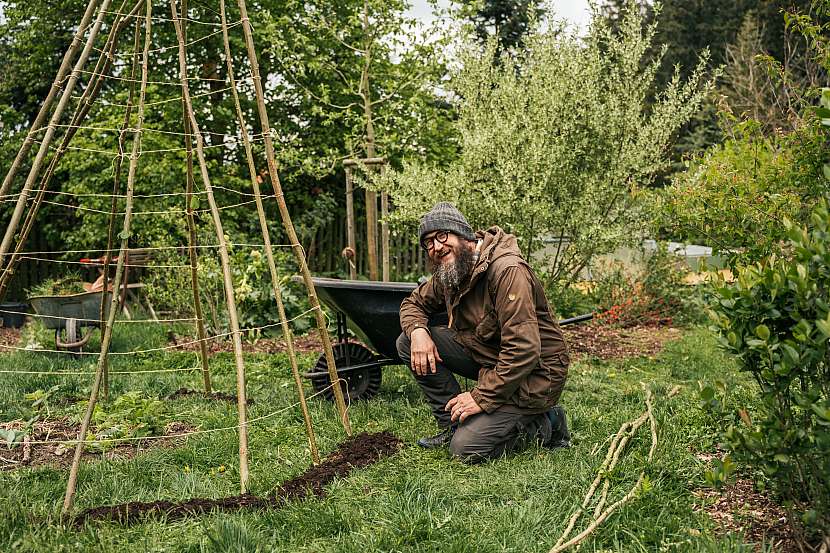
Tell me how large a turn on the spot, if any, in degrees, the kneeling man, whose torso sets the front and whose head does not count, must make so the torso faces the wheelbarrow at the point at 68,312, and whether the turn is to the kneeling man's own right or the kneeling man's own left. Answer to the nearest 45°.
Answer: approximately 90° to the kneeling man's own right

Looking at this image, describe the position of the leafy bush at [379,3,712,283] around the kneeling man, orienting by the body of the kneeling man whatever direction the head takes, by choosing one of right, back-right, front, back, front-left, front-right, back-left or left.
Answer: back-right

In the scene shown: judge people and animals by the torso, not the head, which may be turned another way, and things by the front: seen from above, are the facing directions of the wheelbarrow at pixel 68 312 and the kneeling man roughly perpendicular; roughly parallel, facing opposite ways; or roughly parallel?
roughly perpendicular

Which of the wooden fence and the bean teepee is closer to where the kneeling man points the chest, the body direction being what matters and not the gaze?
the bean teepee

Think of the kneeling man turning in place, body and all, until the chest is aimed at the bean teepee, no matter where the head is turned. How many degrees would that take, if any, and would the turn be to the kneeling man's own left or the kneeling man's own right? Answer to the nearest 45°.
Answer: approximately 45° to the kneeling man's own right

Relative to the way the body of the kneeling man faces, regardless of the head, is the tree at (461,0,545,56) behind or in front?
behind

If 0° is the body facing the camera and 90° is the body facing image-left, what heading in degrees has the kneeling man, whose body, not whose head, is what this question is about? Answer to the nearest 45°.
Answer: approximately 45°

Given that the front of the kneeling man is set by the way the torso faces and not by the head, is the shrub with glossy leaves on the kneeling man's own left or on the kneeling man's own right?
on the kneeling man's own left

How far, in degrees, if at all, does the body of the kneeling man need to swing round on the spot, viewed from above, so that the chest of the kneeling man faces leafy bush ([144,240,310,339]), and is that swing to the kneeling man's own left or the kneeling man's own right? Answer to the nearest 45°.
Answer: approximately 90° to the kneeling man's own right
